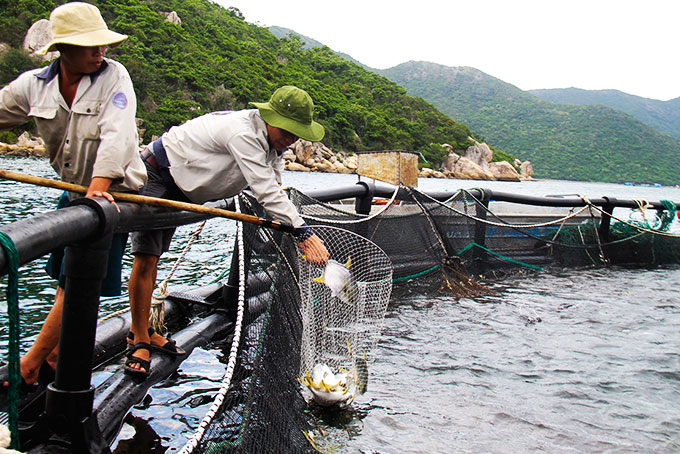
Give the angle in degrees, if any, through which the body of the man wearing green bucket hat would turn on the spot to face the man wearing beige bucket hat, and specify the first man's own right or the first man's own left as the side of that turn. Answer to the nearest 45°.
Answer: approximately 135° to the first man's own right

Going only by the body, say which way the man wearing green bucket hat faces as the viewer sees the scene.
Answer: to the viewer's right
